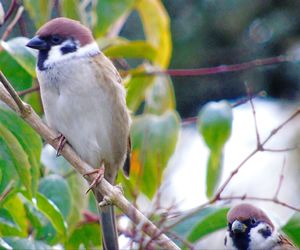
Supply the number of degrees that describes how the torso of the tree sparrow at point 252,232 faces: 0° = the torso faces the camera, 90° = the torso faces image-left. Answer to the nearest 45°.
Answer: approximately 45°

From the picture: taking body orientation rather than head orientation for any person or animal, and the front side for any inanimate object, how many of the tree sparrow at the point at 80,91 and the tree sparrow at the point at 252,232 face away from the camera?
0

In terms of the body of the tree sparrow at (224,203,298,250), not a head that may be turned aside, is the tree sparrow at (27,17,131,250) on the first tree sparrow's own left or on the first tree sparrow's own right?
on the first tree sparrow's own right

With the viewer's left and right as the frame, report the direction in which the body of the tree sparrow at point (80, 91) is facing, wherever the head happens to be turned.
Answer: facing the viewer and to the left of the viewer
